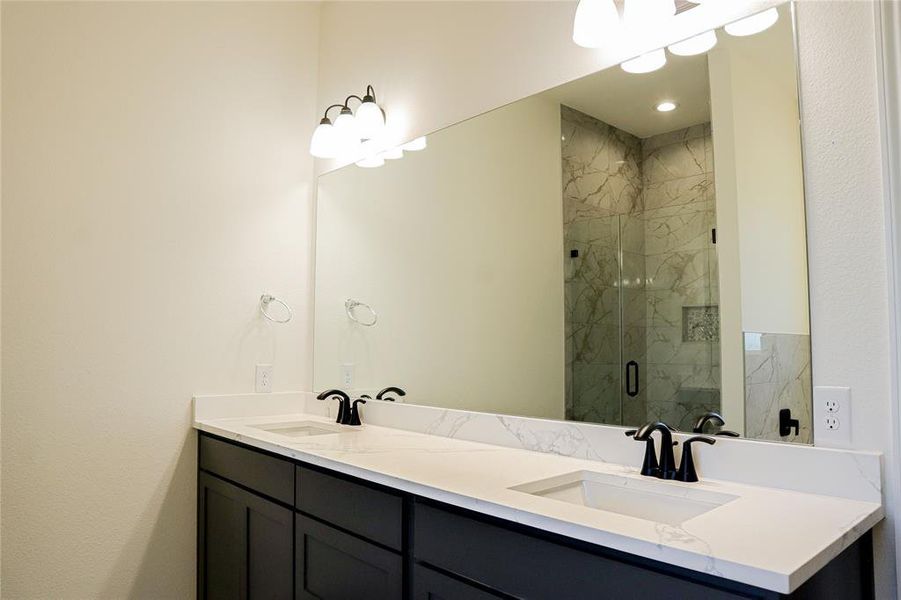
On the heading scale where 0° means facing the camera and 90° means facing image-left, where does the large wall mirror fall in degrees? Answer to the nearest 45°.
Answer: approximately 45°

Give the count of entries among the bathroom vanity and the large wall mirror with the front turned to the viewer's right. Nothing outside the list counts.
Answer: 0

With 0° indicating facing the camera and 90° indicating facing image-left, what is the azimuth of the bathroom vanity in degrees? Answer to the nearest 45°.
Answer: approximately 45°
